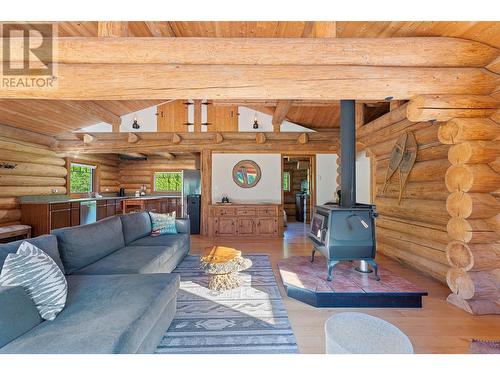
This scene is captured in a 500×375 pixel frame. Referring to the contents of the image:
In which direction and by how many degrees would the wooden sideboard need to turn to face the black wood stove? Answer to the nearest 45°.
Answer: approximately 45° to its left

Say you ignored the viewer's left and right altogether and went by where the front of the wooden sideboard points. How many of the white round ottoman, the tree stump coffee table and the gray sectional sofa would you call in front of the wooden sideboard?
3

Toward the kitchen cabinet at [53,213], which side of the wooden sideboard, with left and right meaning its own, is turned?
right

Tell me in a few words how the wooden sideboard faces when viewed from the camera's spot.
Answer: facing the viewer

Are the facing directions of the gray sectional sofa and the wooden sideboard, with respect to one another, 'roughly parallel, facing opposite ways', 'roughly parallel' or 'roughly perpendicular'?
roughly perpendicular

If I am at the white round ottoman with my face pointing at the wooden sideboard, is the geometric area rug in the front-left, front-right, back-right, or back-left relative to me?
front-left

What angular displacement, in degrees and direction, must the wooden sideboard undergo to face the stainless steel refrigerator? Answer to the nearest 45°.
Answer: approximately 135° to its right

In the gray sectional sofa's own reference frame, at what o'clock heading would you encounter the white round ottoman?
The white round ottoman is roughly at 12 o'clock from the gray sectional sofa.

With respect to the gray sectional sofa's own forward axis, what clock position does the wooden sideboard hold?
The wooden sideboard is roughly at 9 o'clock from the gray sectional sofa.

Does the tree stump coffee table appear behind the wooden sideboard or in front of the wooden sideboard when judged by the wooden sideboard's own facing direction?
in front

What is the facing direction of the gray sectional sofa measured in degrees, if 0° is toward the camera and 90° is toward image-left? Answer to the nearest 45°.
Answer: approximately 315°

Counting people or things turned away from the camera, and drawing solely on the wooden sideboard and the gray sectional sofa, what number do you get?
0

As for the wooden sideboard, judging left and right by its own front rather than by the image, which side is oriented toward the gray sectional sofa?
front

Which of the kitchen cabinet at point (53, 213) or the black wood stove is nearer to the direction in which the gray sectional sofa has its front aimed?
the black wood stove
